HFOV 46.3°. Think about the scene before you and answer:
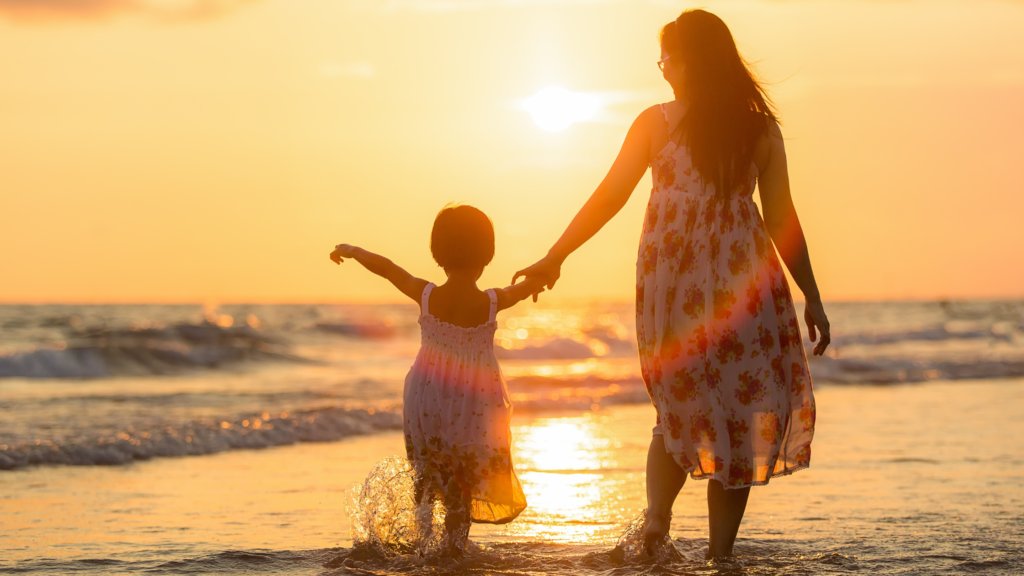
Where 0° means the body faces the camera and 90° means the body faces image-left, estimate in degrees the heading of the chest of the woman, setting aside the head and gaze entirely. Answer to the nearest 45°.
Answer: approximately 180°

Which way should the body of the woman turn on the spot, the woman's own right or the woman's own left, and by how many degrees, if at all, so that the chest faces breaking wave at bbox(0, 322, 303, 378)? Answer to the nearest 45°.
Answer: approximately 45° to the woman's own left

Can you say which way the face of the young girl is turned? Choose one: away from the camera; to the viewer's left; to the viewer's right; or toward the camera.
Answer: away from the camera

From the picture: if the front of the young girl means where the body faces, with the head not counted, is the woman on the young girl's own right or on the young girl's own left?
on the young girl's own right

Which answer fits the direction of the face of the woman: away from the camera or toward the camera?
away from the camera

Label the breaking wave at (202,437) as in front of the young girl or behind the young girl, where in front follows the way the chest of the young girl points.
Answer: in front

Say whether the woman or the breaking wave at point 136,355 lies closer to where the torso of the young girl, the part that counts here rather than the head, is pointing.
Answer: the breaking wave

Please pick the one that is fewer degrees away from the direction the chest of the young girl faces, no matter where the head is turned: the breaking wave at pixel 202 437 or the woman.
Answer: the breaking wave

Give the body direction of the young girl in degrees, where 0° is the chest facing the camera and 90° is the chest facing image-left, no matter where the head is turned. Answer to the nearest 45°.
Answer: approximately 180°

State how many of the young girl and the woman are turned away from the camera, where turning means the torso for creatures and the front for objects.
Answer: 2
